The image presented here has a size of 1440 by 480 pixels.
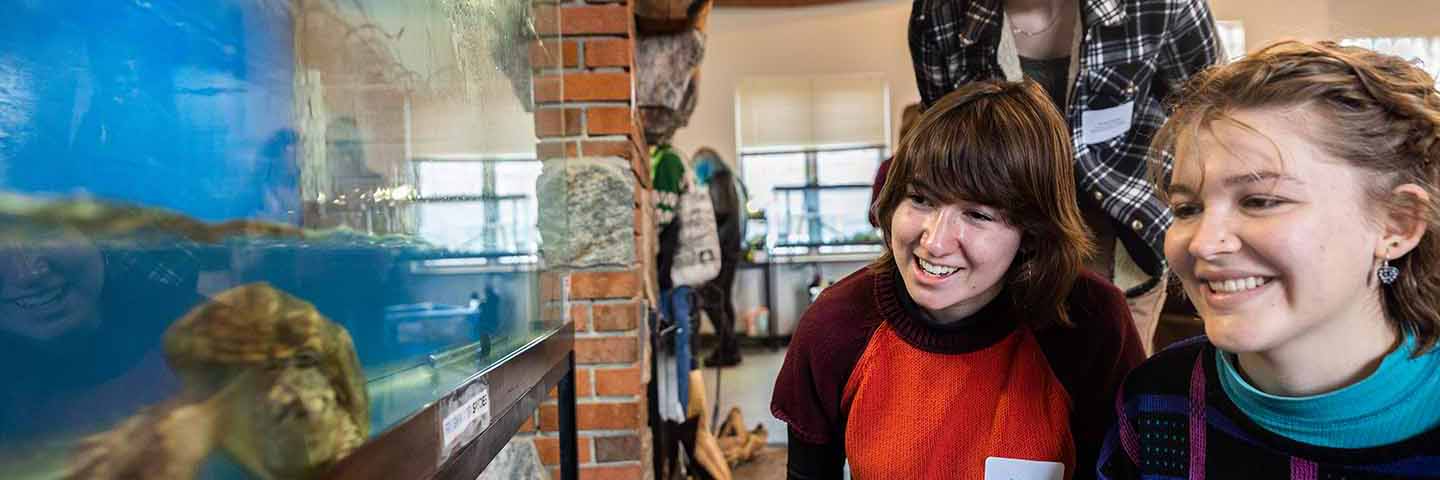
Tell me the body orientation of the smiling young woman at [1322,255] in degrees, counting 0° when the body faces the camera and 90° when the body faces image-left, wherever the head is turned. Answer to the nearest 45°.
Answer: approximately 45°

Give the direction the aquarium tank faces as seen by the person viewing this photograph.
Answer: facing the viewer and to the right of the viewer

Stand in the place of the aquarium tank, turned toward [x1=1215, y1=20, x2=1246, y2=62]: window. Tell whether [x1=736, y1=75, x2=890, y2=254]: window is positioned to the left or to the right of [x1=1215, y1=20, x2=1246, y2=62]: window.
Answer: left

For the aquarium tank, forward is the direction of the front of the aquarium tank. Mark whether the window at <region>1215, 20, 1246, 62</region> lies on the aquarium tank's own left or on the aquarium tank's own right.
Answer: on the aquarium tank's own left

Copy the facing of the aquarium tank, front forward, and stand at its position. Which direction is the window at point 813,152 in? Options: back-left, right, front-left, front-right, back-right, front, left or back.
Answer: left

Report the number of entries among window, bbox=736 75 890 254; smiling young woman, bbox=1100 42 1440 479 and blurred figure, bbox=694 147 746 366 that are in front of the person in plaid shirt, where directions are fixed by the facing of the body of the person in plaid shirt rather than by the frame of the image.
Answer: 1

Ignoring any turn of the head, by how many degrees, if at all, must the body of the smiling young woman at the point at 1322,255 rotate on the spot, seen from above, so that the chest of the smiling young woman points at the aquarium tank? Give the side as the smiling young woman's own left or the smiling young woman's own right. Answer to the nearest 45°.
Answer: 0° — they already face it

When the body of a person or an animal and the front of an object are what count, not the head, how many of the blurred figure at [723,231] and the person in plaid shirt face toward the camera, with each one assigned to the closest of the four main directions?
1

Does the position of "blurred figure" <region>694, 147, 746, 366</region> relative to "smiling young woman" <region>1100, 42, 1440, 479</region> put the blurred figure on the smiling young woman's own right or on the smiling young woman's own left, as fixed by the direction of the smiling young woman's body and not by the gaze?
on the smiling young woman's own right
